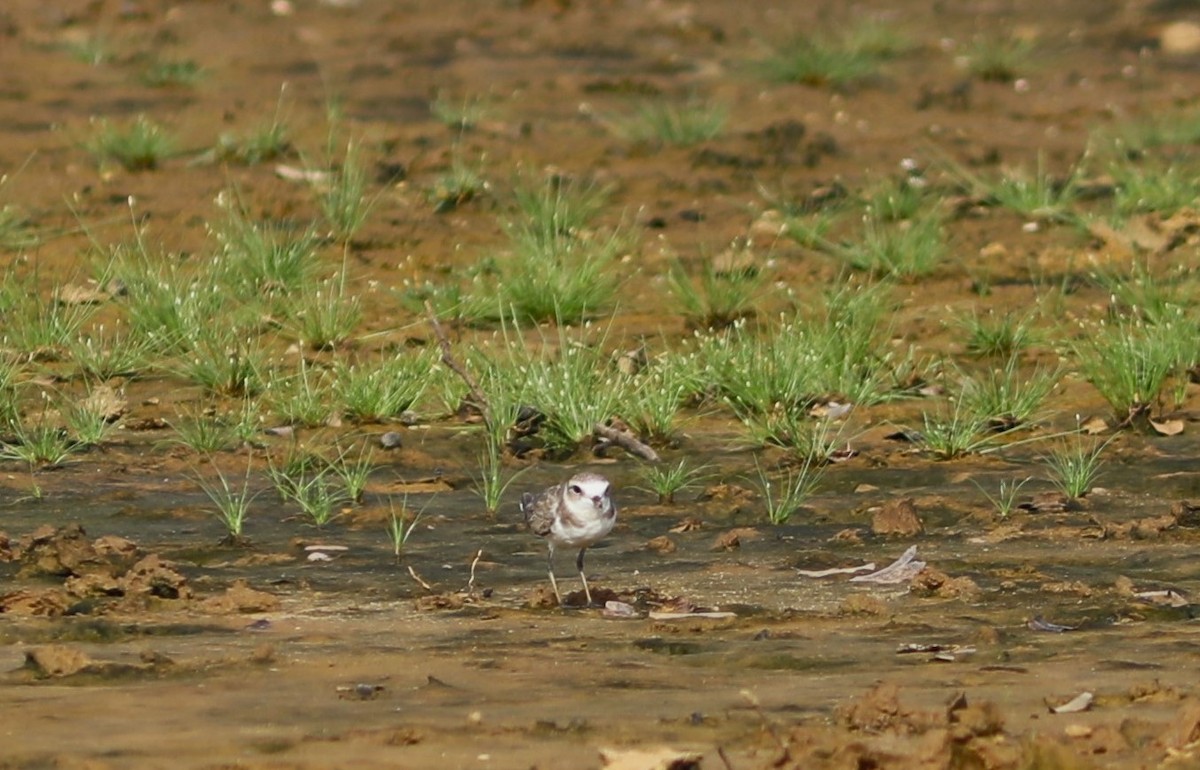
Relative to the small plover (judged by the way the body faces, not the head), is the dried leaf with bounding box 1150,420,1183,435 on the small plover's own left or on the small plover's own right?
on the small plover's own left

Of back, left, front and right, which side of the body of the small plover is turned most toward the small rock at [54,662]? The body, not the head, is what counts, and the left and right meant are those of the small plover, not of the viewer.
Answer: right

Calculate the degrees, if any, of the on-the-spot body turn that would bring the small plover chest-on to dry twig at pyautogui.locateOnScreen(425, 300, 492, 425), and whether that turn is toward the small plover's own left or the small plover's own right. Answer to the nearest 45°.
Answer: approximately 135° to the small plover's own left

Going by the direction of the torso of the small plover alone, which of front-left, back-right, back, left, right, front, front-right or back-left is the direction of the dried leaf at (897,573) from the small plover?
front-left

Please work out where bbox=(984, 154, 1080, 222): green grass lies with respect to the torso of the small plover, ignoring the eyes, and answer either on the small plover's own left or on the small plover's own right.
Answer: on the small plover's own left

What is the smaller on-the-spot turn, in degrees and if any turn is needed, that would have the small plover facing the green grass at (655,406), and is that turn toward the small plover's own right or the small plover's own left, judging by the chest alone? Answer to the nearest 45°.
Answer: approximately 135° to the small plover's own left

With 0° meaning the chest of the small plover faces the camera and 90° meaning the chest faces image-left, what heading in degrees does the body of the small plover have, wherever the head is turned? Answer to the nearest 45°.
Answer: approximately 315°

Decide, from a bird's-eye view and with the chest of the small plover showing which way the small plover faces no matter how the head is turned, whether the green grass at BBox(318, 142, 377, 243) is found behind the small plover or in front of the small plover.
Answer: behind

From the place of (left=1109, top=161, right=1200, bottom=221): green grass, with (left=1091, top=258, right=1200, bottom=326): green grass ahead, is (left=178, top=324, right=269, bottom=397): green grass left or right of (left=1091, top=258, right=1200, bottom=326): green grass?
right

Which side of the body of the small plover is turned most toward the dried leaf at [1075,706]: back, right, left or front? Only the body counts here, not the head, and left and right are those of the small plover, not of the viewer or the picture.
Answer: front

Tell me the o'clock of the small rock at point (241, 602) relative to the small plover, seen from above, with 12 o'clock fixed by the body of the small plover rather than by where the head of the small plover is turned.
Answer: The small rock is roughly at 4 o'clock from the small plover.

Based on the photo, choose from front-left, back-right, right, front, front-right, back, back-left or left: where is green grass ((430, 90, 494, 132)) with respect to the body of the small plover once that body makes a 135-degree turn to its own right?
right

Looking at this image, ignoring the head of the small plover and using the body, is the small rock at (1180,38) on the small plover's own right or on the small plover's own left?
on the small plover's own left

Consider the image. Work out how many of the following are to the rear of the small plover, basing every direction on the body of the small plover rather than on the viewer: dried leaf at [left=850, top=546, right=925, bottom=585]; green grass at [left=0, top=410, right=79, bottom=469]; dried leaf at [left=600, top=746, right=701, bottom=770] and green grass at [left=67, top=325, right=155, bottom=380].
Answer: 2

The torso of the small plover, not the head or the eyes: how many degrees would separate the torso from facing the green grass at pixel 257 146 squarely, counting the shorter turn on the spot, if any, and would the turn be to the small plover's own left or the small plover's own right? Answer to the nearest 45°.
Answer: approximately 135° to the small plover's own left
